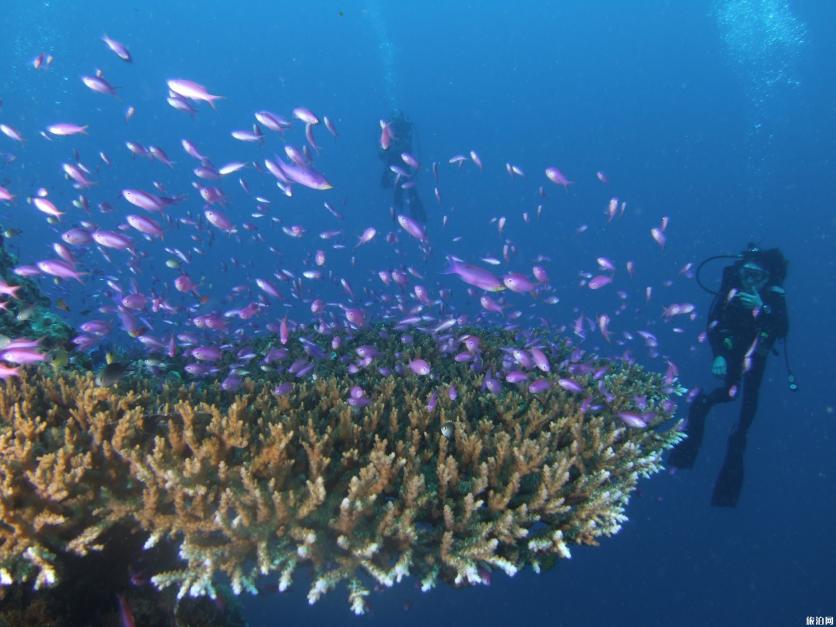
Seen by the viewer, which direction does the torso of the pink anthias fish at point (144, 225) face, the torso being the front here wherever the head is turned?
to the viewer's left

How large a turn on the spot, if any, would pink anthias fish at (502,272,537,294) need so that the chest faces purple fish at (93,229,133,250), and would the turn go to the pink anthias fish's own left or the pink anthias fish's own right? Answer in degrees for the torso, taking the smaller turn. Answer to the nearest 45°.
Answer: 0° — it already faces it

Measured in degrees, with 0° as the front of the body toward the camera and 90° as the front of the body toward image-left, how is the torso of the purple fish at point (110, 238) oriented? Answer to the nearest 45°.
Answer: approximately 90°

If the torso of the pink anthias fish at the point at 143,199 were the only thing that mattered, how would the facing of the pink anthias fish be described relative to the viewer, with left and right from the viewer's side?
facing to the left of the viewer

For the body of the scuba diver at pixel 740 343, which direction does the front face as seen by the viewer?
toward the camera

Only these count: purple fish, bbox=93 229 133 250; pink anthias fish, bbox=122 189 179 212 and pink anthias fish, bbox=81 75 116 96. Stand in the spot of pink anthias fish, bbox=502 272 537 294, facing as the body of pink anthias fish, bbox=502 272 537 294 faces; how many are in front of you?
3

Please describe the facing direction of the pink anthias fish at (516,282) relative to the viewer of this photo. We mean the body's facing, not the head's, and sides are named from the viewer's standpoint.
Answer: facing to the left of the viewer

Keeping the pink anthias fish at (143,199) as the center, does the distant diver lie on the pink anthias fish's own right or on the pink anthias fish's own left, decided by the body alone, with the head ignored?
on the pink anthias fish's own right

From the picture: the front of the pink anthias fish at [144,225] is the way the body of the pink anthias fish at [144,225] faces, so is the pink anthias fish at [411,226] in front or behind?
behind

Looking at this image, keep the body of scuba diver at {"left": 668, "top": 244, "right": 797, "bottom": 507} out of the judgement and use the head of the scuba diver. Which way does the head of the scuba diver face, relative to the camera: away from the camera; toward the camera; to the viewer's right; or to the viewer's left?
toward the camera
